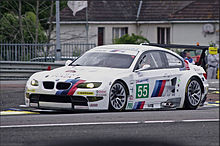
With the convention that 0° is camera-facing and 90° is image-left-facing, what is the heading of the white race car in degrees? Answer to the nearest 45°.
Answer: approximately 45°

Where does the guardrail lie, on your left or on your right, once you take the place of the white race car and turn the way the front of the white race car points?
on your right

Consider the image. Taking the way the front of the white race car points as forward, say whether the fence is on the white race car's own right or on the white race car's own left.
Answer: on the white race car's own right
